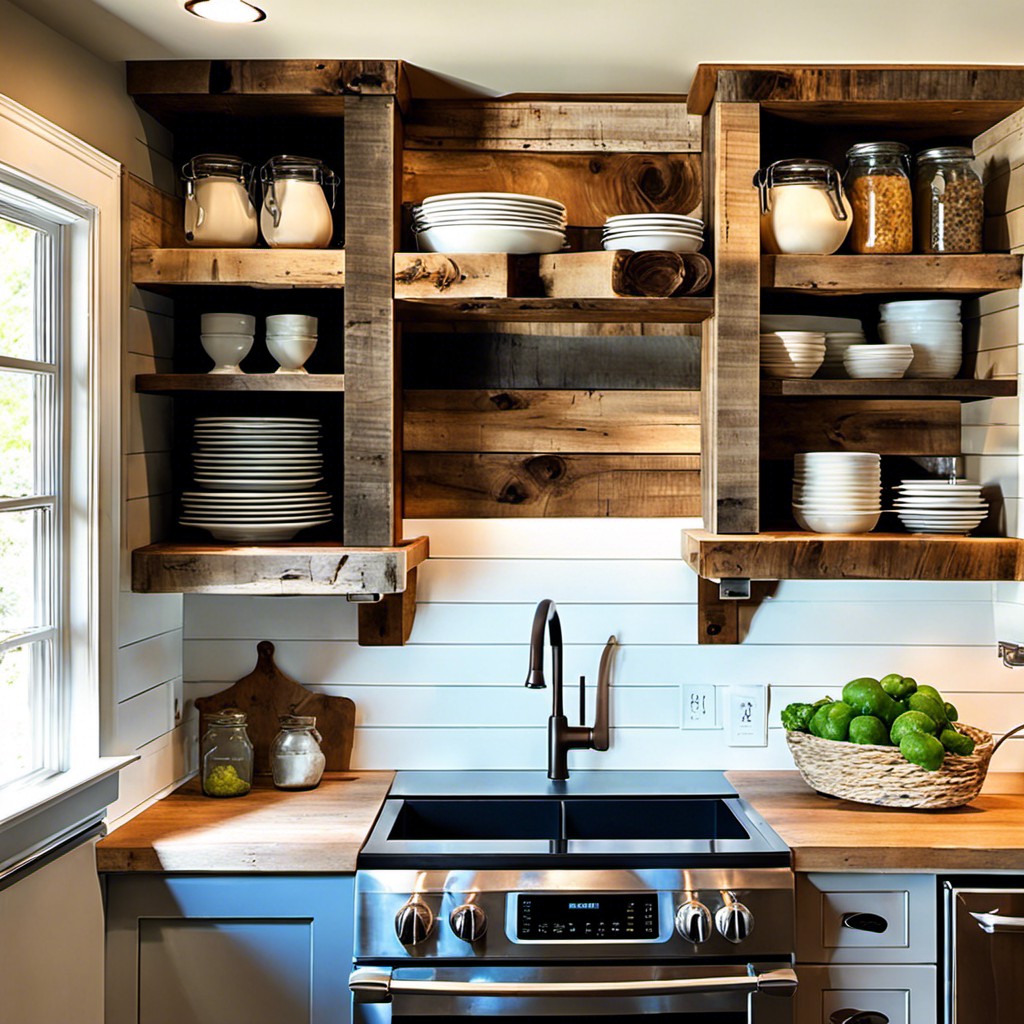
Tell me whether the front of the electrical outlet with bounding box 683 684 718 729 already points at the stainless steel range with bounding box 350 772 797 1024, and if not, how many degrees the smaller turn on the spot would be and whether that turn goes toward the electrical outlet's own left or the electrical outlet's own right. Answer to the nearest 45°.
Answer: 0° — it already faces it

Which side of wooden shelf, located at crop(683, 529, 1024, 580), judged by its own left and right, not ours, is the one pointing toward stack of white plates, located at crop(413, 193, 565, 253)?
right

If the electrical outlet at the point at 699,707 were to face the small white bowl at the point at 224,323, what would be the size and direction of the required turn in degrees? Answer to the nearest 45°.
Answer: approximately 45° to its right

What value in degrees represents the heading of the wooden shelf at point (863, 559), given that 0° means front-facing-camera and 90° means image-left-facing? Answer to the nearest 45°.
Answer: approximately 0°

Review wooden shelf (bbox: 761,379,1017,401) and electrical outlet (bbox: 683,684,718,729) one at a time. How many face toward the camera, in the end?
2

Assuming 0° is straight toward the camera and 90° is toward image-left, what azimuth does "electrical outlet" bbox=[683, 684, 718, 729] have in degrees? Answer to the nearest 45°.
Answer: approximately 0°
